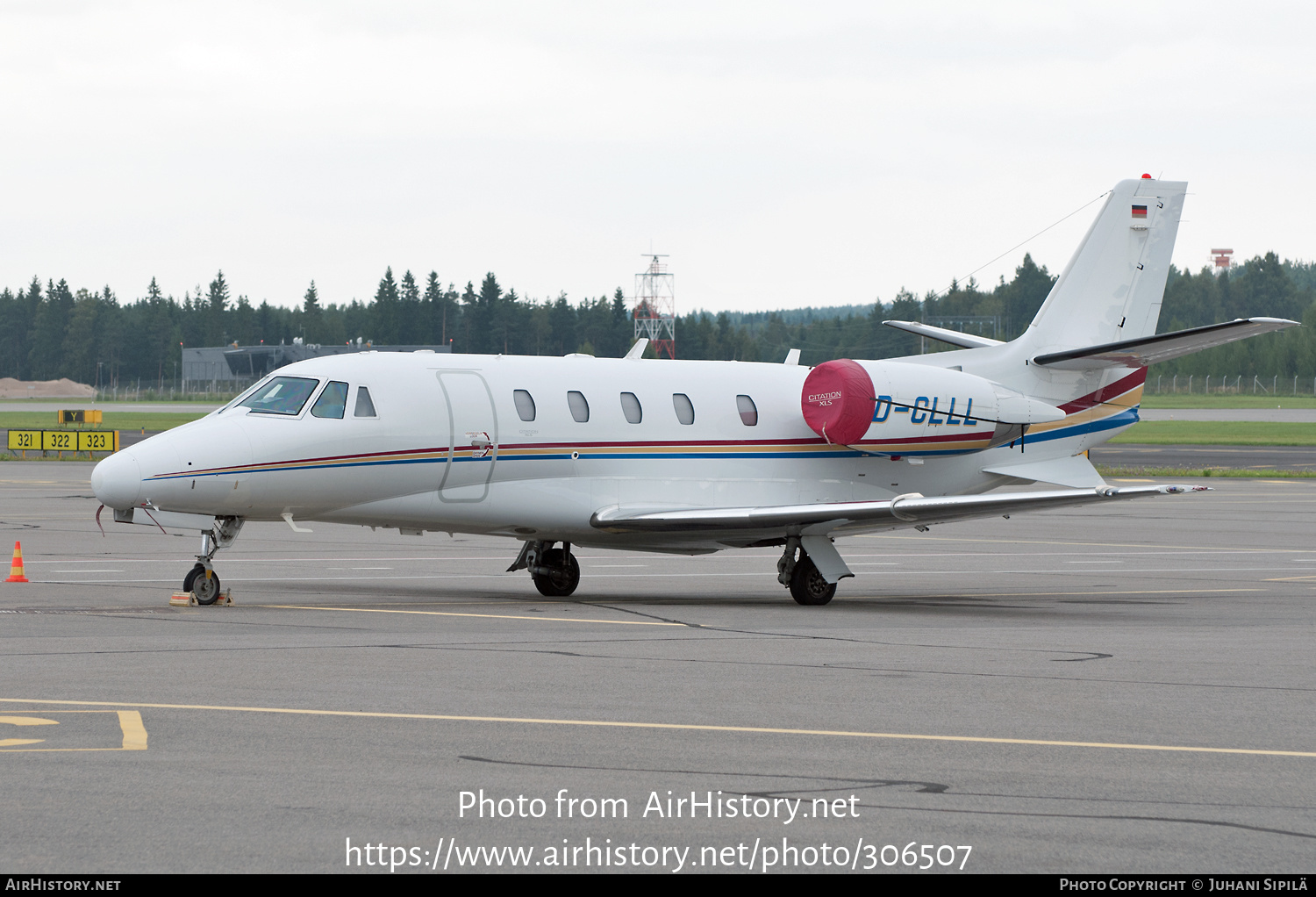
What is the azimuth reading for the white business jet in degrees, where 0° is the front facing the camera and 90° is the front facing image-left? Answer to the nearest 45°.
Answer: approximately 45°

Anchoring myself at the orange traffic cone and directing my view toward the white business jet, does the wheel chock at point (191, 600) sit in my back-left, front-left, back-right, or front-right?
front-right

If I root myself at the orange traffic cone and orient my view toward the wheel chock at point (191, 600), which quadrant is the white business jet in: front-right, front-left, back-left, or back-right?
front-left

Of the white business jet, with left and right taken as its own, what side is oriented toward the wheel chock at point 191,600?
front

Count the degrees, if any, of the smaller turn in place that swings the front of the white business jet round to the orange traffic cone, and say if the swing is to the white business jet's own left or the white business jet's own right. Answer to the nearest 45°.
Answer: approximately 45° to the white business jet's own right
